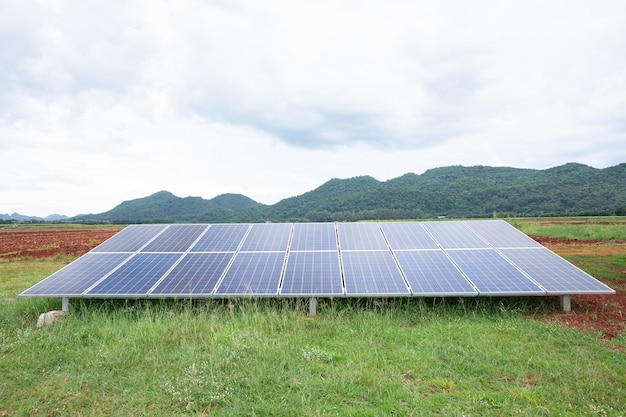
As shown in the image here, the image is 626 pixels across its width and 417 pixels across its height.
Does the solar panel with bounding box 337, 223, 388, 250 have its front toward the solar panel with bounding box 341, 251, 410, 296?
yes

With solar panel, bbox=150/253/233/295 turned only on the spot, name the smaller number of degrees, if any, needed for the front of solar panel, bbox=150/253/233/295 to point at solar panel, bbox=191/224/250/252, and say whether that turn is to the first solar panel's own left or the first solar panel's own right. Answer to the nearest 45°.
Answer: approximately 180°

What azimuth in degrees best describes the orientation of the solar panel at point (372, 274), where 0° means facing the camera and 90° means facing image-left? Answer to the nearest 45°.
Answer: approximately 0°

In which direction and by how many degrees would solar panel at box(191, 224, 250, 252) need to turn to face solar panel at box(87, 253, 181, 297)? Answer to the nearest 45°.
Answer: approximately 45° to its right

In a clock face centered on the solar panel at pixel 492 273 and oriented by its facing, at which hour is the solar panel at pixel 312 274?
the solar panel at pixel 312 274 is roughly at 2 o'clock from the solar panel at pixel 492 273.

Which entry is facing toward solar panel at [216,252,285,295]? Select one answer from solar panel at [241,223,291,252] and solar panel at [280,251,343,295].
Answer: solar panel at [241,223,291,252]

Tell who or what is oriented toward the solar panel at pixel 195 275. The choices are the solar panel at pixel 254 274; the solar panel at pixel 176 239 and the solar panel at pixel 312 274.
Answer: the solar panel at pixel 176 239

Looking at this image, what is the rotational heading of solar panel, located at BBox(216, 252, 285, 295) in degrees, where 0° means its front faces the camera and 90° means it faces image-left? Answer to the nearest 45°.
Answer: approximately 0°

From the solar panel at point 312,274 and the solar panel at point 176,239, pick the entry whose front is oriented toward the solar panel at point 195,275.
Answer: the solar panel at point 176,239
